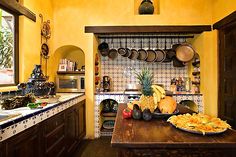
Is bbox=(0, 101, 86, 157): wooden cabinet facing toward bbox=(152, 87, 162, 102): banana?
yes

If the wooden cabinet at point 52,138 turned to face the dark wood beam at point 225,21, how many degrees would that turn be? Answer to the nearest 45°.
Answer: approximately 45° to its left

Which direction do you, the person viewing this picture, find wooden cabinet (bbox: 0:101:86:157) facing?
facing the viewer and to the right of the viewer

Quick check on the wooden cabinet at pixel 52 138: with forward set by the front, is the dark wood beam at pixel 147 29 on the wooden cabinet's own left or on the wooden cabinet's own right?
on the wooden cabinet's own left

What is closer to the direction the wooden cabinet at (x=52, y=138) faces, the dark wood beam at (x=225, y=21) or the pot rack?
the dark wood beam

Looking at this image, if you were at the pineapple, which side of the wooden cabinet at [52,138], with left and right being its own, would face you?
front

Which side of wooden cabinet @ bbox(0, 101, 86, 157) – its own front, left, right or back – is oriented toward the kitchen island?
front

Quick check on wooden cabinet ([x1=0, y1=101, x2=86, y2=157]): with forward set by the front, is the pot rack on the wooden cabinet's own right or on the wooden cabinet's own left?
on the wooden cabinet's own left
